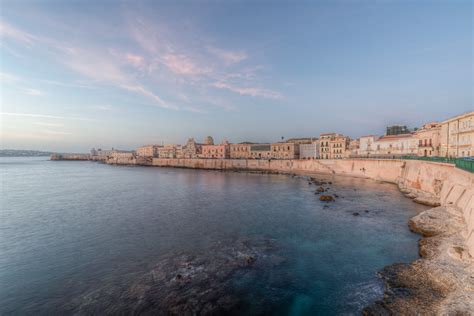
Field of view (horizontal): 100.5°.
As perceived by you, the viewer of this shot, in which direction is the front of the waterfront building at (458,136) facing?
facing the viewer and to the left of the viewer

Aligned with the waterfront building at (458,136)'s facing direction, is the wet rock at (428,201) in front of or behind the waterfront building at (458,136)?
in front

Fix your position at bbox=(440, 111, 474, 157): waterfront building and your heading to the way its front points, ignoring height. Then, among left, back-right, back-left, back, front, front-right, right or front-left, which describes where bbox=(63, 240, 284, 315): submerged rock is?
front-left
